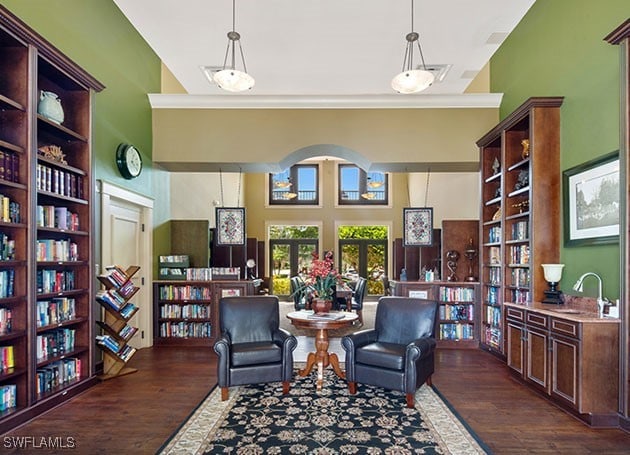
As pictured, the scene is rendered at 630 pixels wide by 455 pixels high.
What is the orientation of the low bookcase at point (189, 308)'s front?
toward the camera

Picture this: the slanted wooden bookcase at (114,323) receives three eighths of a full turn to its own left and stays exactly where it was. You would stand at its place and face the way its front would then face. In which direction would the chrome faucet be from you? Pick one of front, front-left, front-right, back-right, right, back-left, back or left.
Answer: back-right

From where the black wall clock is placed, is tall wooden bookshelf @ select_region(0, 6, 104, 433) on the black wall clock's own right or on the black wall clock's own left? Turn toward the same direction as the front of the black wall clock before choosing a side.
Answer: on the black wall clock's own right

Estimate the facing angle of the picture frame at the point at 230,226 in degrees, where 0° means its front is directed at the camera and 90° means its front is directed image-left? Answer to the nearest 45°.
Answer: approximately 0°

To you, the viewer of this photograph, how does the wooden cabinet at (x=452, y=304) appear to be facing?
facing the viewer

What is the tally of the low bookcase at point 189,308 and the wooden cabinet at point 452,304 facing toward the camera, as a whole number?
2

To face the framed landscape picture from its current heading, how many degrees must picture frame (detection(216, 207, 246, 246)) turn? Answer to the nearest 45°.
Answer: approximately 45° to its left

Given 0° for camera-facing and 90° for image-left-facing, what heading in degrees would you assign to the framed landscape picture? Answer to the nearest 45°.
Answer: approximately 45°

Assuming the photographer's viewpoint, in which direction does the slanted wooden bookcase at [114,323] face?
facing the viewer and to the right of the viewer

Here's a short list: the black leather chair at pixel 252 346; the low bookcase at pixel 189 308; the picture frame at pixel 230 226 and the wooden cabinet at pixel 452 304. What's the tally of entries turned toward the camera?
4

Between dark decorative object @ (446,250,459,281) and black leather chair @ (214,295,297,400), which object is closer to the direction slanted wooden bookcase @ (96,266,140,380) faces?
the black leather chair

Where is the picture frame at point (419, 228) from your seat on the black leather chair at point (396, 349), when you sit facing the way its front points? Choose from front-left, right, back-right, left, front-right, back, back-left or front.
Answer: back-right

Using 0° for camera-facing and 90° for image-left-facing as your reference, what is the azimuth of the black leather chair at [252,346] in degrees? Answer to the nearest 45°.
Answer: approximately 0°

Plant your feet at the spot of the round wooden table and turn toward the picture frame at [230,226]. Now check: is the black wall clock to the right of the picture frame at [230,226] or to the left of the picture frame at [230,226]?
left
